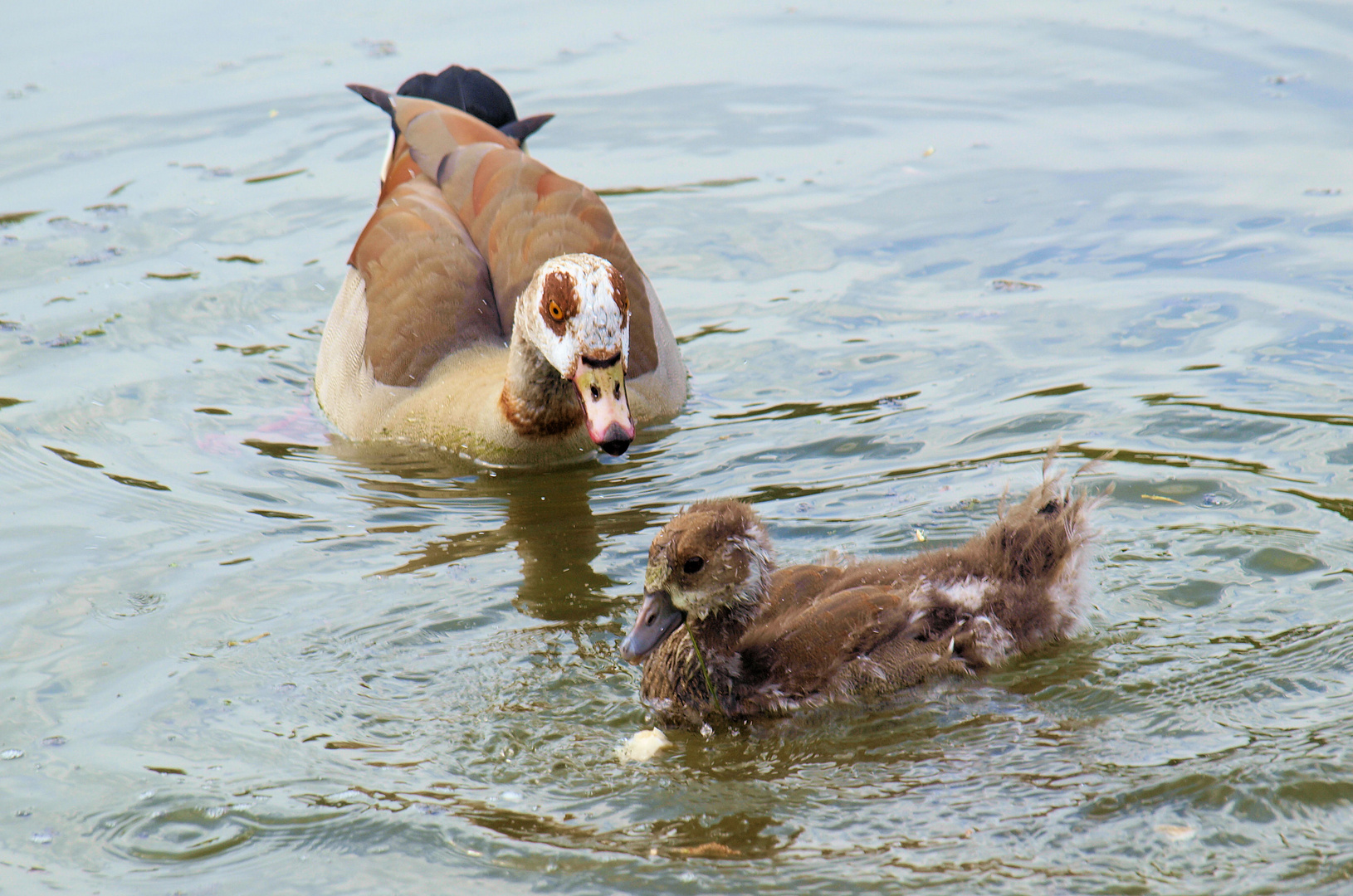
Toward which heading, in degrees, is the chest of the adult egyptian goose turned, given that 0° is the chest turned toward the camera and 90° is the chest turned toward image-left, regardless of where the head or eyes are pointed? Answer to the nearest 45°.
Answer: approximately 0°

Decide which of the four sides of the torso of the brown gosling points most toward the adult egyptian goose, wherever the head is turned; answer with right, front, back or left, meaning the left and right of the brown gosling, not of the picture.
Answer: right

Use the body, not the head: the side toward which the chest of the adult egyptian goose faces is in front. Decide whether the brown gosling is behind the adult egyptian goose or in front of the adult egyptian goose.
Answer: in front

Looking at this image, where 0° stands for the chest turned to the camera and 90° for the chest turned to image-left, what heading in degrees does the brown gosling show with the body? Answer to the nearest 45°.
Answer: approximately 45°

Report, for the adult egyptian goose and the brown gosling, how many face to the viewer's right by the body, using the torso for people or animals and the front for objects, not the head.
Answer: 0
